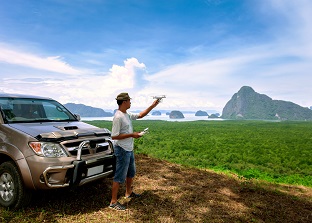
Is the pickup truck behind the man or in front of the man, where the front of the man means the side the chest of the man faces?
behind

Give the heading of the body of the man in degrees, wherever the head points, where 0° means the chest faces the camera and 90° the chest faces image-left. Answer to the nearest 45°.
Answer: approximately 270°
